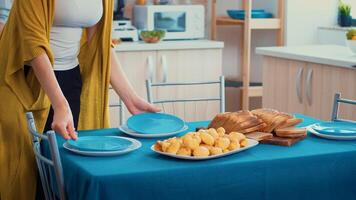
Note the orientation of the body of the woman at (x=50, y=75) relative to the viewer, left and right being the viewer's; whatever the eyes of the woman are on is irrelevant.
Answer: facing the viewer and to the right of the viewer

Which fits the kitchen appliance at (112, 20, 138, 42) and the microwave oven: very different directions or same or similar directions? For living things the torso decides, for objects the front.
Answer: same or similar directions

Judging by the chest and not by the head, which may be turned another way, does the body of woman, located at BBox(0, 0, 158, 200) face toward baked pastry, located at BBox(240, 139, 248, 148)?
yes

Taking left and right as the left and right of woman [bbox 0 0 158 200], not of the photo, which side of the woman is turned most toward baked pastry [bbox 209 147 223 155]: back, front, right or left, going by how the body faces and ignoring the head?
front

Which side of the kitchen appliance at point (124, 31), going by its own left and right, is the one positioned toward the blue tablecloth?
front

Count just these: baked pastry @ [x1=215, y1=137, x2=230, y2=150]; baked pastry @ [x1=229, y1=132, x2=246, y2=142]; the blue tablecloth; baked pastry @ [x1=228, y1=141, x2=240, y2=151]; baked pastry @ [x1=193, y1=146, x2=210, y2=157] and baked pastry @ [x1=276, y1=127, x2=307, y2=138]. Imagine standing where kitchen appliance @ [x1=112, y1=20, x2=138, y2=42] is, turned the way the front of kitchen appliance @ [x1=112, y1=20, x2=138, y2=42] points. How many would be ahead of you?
6

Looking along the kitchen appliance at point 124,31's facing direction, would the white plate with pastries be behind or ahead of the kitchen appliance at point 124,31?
ahead

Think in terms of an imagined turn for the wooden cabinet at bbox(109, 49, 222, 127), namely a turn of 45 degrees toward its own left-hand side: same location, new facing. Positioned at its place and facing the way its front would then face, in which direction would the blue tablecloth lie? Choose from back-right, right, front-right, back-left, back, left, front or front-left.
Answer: front-right

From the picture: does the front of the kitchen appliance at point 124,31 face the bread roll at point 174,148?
yes

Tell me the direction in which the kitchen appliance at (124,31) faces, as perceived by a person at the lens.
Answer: facing the viewer

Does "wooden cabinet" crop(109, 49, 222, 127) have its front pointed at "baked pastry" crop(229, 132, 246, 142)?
yes

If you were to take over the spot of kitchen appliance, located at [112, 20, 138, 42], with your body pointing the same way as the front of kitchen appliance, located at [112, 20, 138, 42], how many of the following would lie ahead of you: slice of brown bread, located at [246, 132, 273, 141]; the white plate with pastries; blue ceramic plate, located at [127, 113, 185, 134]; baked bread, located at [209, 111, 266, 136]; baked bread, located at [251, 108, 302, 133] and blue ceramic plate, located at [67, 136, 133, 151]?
6

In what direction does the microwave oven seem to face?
toward the camera

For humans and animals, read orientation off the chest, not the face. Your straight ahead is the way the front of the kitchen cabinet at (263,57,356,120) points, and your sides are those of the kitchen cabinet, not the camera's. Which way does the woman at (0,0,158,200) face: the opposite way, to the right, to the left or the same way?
to the left

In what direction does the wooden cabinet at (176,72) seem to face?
toward the camera

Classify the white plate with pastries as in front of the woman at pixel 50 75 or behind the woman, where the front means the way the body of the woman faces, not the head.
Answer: in front

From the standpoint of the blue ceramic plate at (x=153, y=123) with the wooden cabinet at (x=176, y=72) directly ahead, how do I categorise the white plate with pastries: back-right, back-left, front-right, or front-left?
back-right

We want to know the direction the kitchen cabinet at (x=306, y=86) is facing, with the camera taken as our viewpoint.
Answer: facing the viewer and to the left of the viewer
